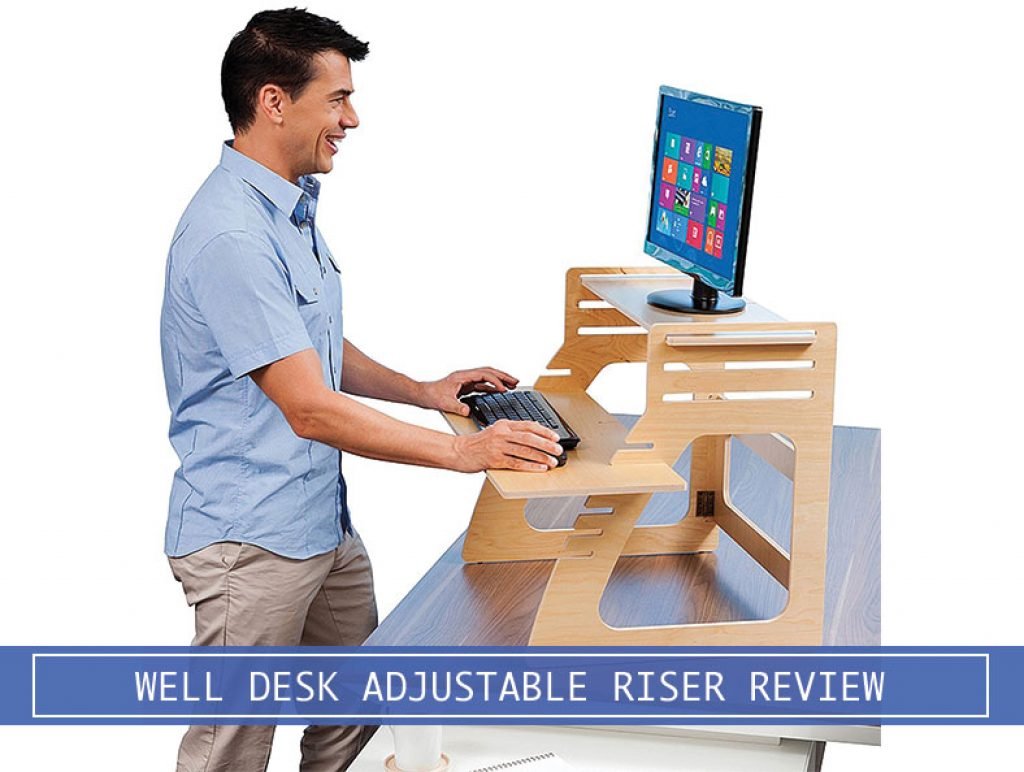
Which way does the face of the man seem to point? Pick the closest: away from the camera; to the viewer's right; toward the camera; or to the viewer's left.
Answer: to the viewer's right

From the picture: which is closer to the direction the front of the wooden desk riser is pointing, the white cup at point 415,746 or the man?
the man

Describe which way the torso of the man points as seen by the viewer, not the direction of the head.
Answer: to the viewer's right

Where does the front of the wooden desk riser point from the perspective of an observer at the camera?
facing to the left of the viewer

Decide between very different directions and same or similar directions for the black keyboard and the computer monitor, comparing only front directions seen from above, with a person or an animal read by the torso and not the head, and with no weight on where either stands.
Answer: same or similar directions

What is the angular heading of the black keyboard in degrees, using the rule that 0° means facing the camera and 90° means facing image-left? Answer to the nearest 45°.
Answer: approximately 45°

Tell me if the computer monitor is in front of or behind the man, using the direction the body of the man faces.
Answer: in front

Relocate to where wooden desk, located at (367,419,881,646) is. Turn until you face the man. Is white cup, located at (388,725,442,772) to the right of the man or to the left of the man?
left

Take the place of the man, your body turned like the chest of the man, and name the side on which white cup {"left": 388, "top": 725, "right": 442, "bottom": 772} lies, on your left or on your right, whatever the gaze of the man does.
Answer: on your right

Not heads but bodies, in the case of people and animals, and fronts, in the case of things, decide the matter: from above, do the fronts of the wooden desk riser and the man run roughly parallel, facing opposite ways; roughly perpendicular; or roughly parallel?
roughly parallel, facing opposite ways

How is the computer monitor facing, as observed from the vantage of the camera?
facing the viewer and to the left of the viewer

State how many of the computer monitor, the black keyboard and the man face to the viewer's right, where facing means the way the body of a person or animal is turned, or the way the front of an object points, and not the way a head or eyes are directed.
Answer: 1

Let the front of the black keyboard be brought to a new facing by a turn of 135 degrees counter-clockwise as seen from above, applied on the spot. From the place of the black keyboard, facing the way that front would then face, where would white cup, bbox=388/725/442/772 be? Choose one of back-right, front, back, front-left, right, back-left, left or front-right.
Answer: right

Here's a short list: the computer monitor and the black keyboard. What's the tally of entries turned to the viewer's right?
0
